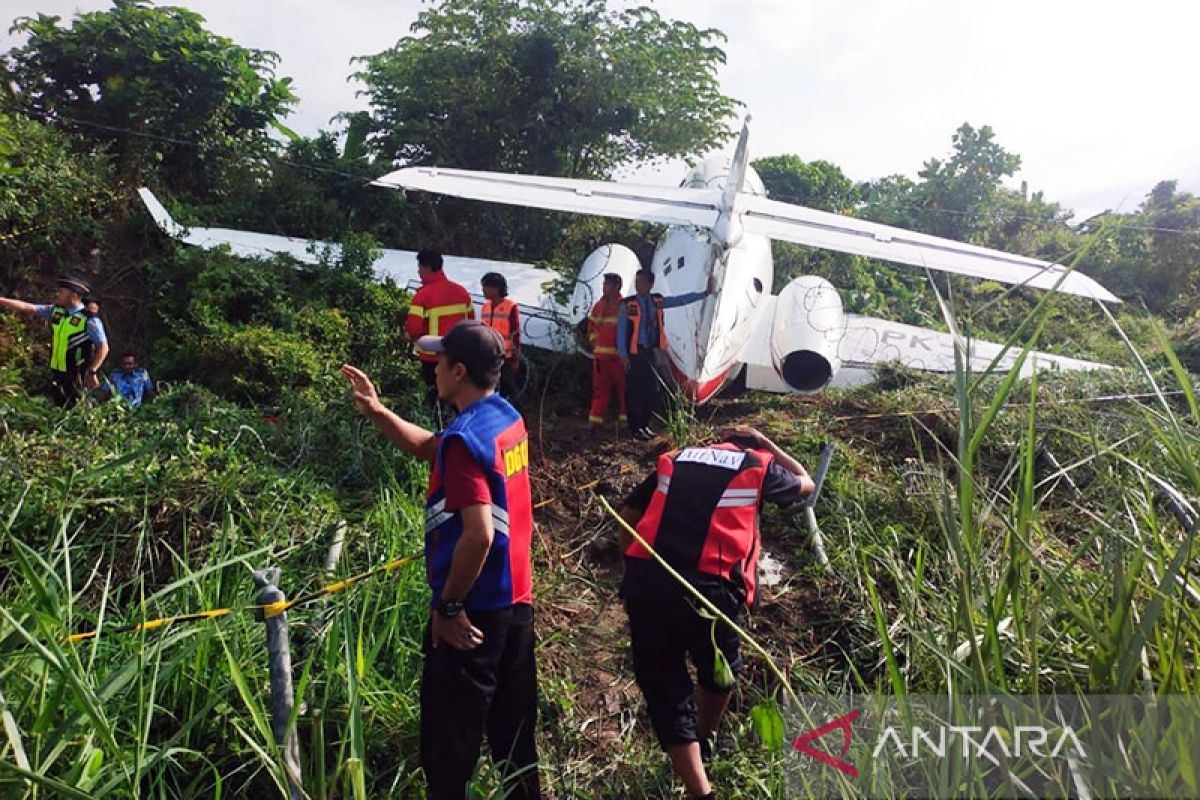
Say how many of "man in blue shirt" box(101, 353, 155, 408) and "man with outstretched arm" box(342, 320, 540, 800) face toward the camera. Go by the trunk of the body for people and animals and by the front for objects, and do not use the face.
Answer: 1

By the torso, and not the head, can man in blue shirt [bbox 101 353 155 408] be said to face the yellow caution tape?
yes

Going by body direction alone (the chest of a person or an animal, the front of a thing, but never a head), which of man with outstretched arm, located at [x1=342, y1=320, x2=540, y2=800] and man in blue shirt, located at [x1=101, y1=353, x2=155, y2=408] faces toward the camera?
the man in blue shirt

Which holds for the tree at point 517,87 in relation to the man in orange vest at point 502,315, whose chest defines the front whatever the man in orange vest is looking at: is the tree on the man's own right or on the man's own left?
on the man's own right

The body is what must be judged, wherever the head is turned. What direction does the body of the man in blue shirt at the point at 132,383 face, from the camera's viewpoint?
toward the camera

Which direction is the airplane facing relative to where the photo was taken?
away from the camera

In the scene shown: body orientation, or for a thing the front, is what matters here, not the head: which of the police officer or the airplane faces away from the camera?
the airplane

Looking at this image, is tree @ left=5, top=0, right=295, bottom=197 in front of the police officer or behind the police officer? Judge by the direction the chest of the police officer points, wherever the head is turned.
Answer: behind

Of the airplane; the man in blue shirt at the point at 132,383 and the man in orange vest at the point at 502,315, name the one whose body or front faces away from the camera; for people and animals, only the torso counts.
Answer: the airplane

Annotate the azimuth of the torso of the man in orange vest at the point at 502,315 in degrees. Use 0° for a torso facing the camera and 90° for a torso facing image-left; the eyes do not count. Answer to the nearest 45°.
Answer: approximately 45°

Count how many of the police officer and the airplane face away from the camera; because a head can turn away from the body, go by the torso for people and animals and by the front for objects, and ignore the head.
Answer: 1

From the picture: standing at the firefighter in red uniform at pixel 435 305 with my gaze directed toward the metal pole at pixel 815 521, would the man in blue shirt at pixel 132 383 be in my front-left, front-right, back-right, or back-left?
back-right
